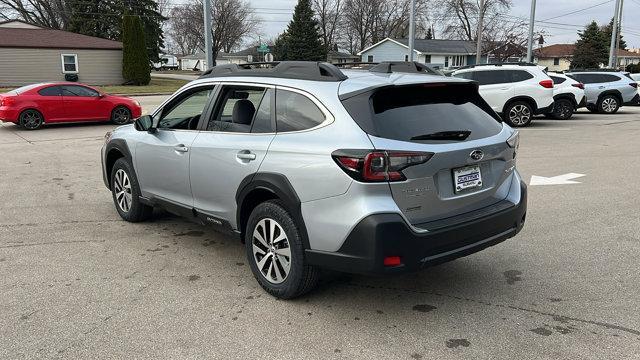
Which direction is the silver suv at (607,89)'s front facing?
to the viewer's left

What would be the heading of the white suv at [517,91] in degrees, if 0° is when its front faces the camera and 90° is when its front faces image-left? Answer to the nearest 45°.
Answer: approximately 90°

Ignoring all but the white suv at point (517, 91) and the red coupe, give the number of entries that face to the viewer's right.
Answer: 1

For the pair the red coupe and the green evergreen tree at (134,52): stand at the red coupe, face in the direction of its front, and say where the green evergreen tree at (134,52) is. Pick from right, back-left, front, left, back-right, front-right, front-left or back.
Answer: left

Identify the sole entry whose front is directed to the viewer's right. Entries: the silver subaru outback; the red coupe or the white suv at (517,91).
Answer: the red coupe

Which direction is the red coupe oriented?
to the viewer's right

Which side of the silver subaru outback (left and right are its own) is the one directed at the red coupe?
front

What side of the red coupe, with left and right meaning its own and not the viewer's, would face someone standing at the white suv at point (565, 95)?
front

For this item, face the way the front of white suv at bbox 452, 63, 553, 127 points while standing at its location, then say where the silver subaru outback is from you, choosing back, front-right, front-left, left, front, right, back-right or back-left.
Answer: left

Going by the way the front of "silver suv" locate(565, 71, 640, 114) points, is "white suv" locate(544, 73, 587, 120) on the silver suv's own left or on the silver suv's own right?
on the silver suv's own left
